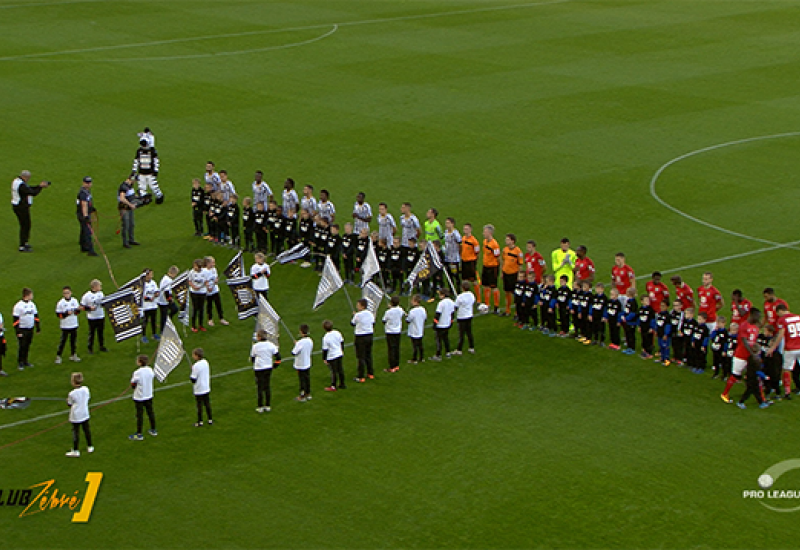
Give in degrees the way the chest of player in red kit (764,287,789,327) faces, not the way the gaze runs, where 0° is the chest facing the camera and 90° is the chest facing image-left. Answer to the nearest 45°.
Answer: approximately 45°

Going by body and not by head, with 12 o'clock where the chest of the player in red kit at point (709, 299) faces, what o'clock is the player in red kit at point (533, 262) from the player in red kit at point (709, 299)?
the player in red kit at point (533, 262) is roughly at 2 o'clock from the player in red kit at point (709, 299).

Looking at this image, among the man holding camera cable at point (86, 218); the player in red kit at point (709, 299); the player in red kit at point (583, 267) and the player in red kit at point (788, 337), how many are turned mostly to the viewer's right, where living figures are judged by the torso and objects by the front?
1

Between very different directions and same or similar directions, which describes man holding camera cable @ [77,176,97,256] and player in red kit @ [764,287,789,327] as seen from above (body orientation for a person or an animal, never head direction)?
very different directions

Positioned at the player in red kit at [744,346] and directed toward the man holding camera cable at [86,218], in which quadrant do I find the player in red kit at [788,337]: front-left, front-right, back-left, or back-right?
back-right

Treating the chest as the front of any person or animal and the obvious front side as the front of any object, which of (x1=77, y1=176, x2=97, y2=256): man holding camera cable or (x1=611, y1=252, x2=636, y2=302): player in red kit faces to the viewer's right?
the man holding camera cable

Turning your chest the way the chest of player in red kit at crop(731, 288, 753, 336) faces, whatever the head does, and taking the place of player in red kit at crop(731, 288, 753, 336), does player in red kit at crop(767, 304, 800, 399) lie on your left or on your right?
on your left

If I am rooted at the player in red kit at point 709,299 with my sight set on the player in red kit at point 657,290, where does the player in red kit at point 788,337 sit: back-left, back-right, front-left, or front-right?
back-left

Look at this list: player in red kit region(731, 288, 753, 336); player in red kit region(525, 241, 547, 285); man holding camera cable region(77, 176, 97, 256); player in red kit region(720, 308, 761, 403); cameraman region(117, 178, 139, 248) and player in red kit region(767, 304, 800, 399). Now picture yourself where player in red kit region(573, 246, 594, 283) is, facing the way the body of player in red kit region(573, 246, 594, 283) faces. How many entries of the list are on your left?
3

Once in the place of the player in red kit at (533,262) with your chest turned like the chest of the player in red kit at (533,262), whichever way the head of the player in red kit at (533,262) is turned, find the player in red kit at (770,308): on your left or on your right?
on your left

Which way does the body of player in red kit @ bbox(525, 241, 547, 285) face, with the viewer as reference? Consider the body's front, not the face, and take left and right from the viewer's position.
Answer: facing the viewer and to the left of the viewer

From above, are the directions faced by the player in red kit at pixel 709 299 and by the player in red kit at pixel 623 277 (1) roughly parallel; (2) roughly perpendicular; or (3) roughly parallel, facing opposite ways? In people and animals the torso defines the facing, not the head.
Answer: roughly parallel

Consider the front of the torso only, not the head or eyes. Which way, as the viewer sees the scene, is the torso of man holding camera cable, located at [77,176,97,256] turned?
to the viewer's right
